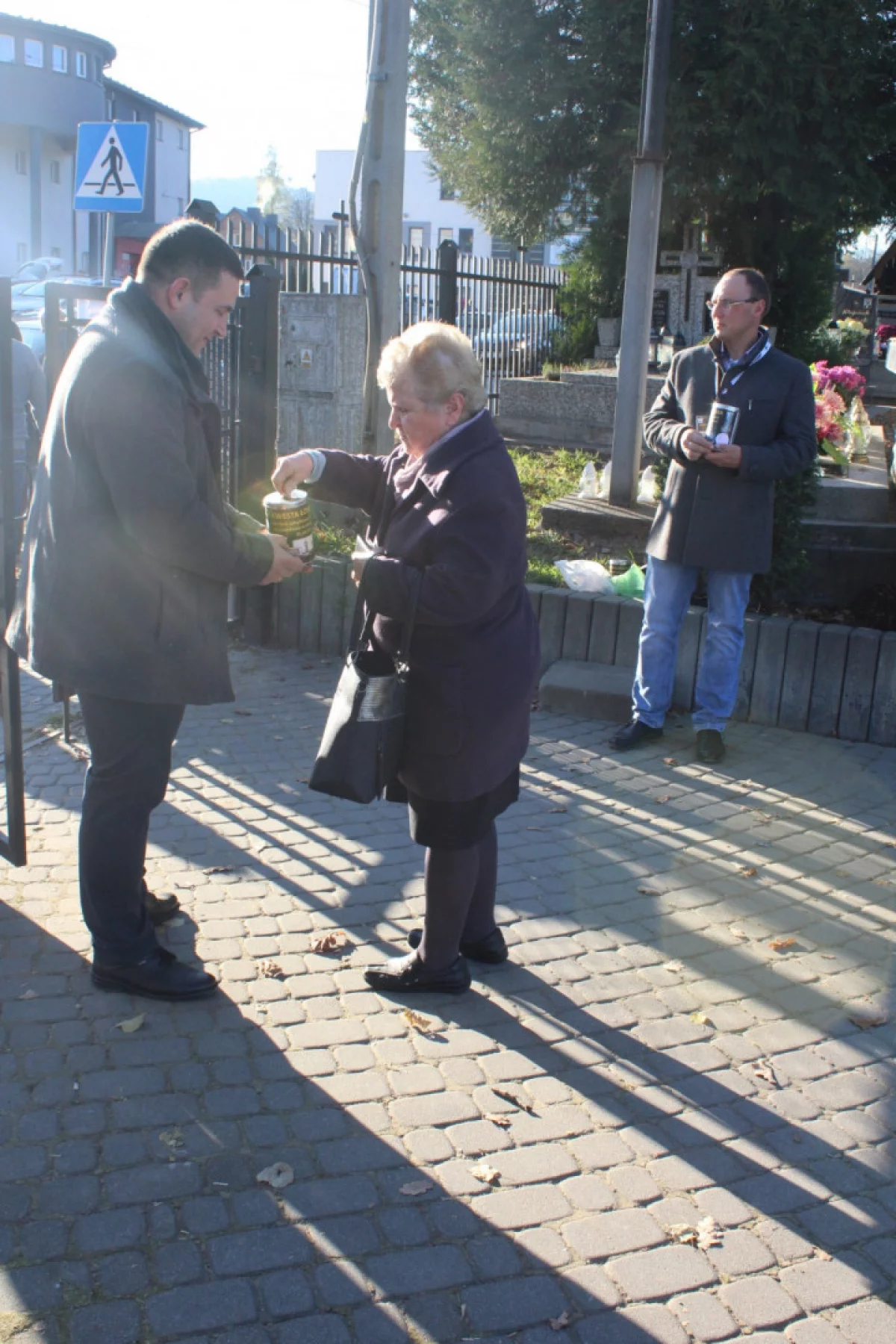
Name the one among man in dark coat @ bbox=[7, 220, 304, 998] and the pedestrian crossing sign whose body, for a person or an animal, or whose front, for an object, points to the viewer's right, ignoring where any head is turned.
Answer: the man in dark coat

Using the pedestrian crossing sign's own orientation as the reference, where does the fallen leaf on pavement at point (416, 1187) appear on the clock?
The fallen leaf on pavement is roughly at 12 o'clock from the pedestrian crossing sign.

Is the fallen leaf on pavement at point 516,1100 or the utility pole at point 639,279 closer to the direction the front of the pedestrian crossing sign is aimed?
the fallen leaf on pavement

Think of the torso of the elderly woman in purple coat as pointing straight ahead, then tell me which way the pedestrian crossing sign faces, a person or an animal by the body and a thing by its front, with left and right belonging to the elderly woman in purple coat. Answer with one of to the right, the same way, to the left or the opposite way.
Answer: to the left

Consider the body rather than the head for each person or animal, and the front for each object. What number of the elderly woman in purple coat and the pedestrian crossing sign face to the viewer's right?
0

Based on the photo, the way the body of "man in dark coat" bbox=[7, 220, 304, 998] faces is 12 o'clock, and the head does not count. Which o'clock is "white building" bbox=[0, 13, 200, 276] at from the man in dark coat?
The white building is roughly at 9 o'clock from the man in dark coat.

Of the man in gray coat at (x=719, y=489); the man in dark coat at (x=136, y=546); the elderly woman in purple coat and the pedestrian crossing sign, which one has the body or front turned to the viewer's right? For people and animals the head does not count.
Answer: the man in dark coat

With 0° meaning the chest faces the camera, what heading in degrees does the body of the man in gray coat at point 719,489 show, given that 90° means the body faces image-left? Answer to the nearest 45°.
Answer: approximately 45°

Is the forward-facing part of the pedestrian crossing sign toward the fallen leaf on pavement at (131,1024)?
yes

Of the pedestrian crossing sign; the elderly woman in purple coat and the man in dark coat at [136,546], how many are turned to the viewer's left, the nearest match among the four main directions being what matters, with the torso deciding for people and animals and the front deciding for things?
1

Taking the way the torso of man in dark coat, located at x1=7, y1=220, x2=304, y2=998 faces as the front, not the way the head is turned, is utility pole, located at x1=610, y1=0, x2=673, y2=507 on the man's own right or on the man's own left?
on the man's own left

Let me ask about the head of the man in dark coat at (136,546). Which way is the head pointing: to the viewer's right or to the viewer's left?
to the viewer's right

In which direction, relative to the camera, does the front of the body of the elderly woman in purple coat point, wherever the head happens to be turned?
to the viewer's left

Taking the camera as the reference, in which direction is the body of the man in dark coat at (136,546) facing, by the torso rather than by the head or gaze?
to the viewer's right

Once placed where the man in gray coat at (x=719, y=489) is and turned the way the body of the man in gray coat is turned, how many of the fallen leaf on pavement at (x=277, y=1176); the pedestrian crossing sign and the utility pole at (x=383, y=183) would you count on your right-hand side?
2
